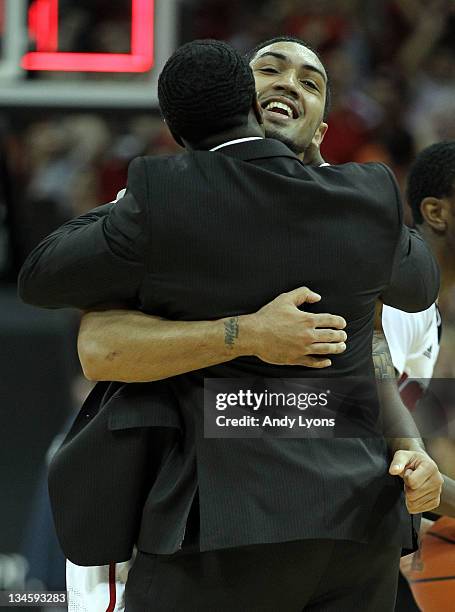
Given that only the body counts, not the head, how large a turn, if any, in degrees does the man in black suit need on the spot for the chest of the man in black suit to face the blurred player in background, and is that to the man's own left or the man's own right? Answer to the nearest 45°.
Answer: approximately 45° to the man's own right

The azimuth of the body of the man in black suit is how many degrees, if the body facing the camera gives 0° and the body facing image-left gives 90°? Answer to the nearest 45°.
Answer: approximately 180°
